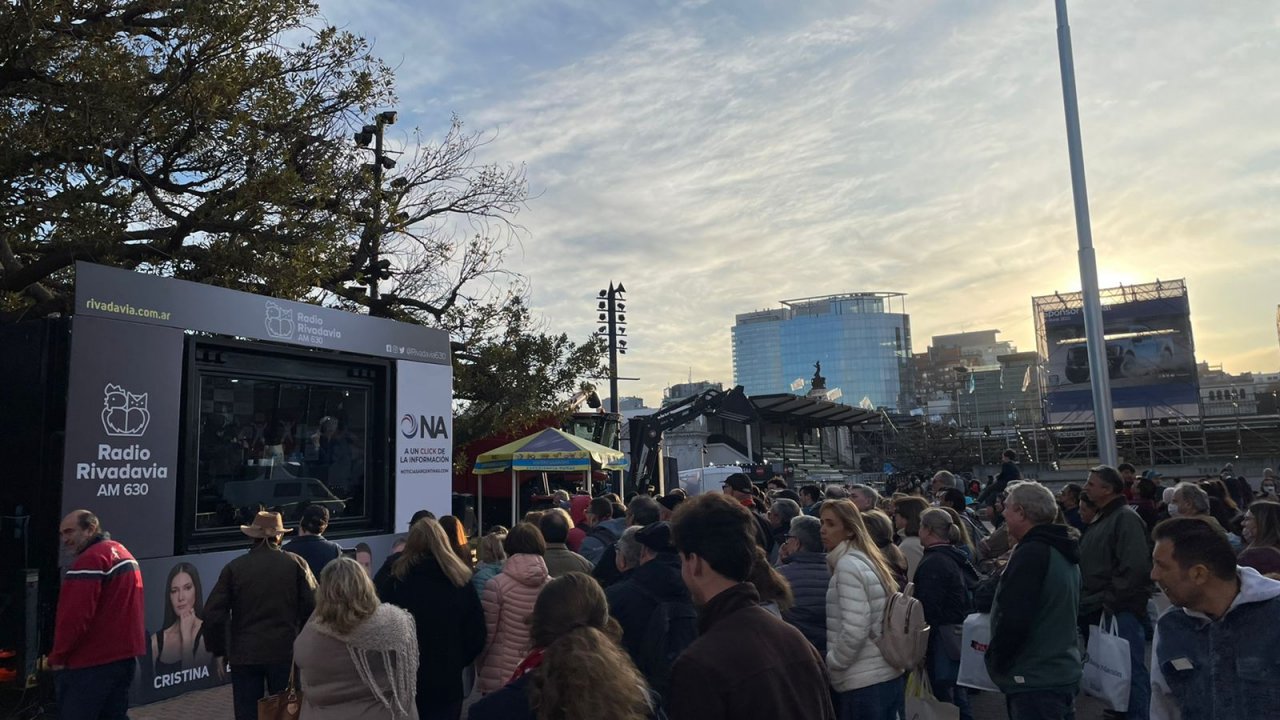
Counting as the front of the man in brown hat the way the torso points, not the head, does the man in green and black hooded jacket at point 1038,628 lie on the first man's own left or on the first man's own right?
on the first man's own right

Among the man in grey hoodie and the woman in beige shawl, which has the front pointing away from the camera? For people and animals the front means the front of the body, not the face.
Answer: the woman in beige shawl

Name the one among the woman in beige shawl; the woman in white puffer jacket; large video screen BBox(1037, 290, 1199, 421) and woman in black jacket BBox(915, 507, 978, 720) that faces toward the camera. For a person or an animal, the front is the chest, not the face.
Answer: the large video screen

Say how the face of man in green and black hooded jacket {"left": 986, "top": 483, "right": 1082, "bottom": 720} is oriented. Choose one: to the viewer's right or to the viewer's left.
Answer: to the viewer's left

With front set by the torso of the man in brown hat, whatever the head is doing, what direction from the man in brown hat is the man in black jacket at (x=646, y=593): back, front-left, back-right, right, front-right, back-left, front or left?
back-right

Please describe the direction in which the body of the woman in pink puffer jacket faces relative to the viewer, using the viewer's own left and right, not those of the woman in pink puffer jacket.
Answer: facing away from the viewer and to the left of the viewer

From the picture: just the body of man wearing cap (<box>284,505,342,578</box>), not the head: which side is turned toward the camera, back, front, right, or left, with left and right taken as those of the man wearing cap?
back

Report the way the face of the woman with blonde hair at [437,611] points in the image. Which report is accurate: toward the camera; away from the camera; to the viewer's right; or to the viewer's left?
away from the camera

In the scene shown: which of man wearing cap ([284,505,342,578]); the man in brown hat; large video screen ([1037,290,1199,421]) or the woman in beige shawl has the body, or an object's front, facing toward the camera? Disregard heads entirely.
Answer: the large video screen

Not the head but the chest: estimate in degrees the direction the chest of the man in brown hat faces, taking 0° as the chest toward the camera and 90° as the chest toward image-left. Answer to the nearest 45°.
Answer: approximately 180°
